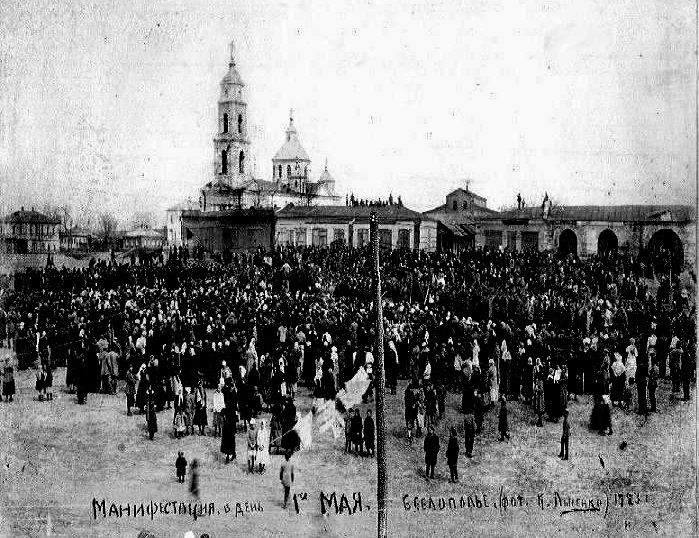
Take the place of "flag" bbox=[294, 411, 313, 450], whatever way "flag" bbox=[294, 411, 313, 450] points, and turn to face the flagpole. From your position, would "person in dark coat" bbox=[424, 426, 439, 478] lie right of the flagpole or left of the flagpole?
left

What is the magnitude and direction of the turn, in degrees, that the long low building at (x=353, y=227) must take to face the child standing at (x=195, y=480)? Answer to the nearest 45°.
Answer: approximately 45° to its right

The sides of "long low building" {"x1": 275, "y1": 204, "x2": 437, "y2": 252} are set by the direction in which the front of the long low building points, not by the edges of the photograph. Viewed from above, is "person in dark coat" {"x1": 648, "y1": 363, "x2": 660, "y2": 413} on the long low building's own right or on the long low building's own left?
on the long low building's own left

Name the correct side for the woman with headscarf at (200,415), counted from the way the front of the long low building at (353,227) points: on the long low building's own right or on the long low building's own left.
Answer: on the long low building's own right

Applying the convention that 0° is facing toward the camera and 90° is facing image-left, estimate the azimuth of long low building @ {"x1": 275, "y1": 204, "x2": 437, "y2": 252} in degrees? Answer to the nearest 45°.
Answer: approximately 0°

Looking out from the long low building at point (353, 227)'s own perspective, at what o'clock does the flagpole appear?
The flagpole is roughly at 12 o'clock from the long low building.
